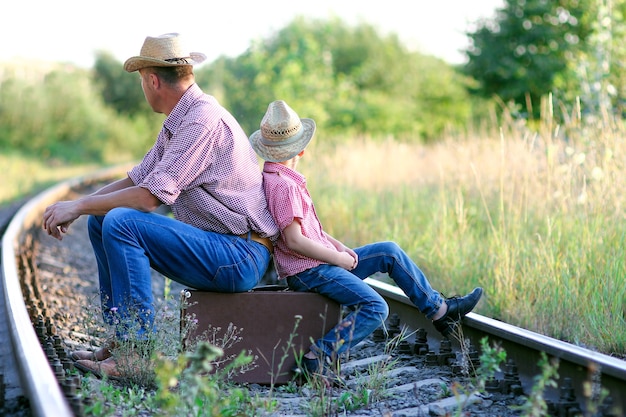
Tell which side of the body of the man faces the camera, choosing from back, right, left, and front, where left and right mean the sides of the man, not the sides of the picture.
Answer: left

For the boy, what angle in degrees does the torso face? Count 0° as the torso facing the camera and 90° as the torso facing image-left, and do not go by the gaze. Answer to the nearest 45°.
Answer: approximately 270°

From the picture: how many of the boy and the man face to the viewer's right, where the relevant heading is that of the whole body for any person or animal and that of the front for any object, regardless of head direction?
1

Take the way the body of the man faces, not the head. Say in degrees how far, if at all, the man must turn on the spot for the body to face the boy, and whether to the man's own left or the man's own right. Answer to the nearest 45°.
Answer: approximately 180°

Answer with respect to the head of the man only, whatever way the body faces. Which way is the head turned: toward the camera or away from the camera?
away from the camera

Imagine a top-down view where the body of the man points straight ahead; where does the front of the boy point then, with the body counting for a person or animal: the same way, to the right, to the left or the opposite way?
the opposite way

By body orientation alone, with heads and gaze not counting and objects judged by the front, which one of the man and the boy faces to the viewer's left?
the man

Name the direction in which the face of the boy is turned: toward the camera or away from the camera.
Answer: away from the camera
